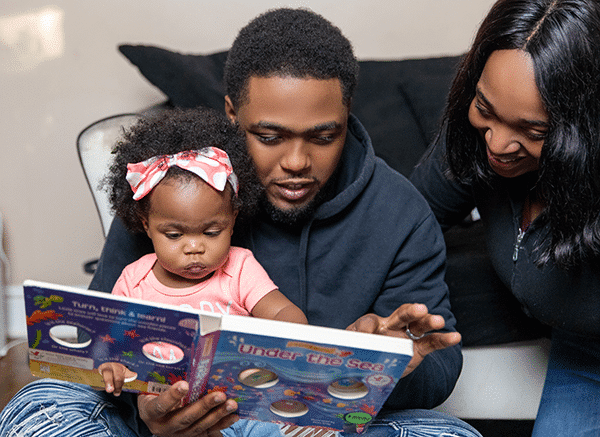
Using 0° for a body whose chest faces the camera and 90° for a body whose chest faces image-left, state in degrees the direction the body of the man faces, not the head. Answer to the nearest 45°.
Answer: approximately 0°

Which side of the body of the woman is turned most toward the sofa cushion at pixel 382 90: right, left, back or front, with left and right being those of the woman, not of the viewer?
right

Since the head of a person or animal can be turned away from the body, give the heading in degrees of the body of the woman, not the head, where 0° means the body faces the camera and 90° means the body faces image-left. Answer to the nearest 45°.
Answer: approximately 45°

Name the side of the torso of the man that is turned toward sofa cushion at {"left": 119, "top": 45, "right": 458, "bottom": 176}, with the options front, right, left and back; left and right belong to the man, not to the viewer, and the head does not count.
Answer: back
